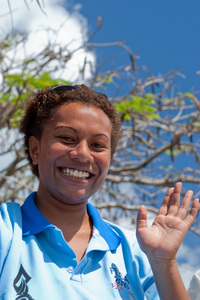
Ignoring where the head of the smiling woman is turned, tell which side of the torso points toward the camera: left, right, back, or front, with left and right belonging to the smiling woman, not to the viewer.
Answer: front
